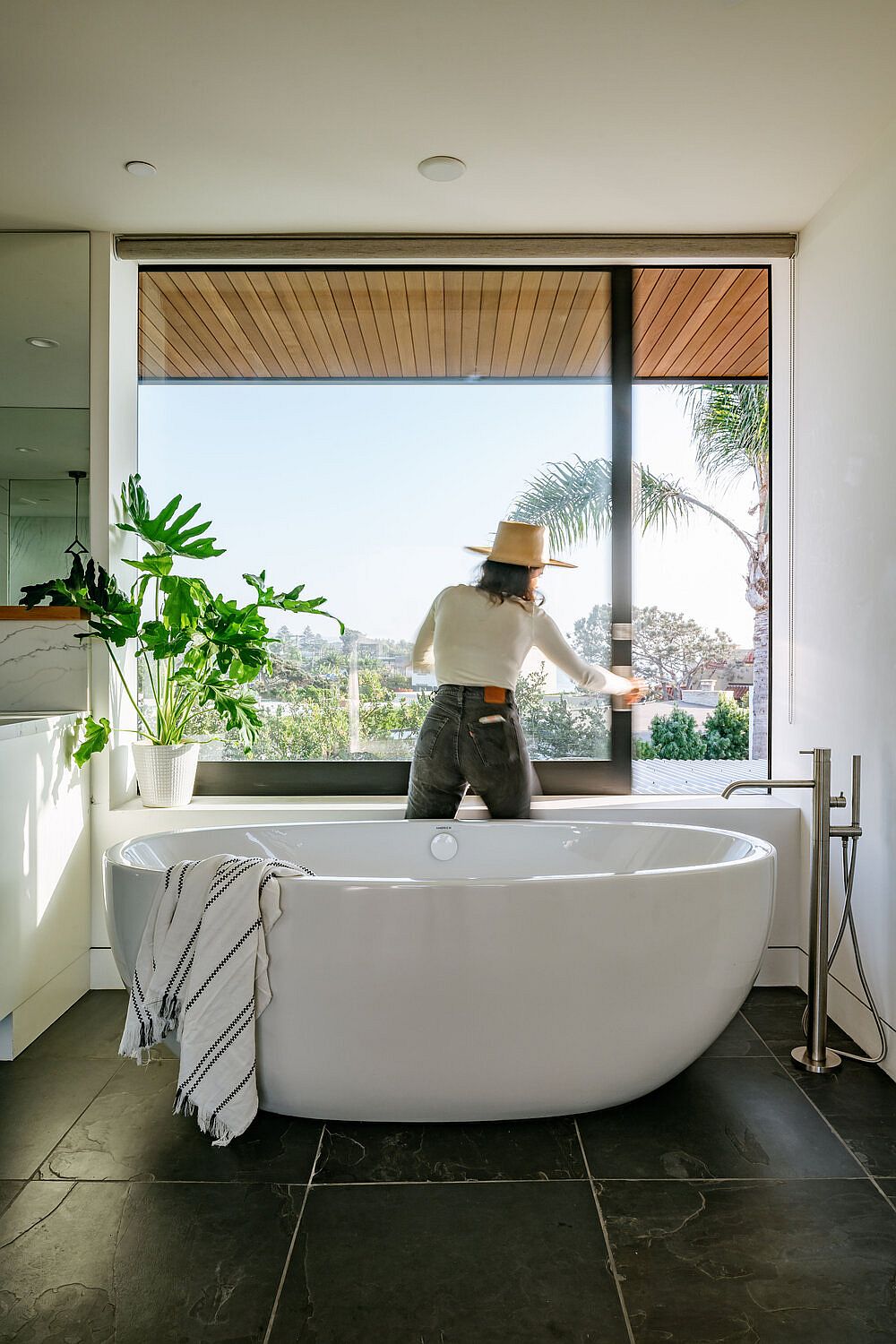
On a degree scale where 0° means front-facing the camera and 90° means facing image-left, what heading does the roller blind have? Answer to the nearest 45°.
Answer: approximately 0°

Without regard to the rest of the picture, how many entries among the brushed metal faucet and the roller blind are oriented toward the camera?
1

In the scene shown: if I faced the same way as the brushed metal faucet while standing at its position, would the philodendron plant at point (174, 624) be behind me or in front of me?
in front

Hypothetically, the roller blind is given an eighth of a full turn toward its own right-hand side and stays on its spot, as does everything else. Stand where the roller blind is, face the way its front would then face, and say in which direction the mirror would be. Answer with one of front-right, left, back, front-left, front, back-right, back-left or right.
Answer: front-right

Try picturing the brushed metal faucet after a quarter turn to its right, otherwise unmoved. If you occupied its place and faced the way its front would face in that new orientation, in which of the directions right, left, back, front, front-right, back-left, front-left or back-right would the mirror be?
left

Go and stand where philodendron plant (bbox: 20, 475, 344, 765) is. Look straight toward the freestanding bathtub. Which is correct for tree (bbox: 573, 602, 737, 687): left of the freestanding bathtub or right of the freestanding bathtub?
left

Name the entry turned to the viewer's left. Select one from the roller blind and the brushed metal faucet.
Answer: the brushed metal faucet

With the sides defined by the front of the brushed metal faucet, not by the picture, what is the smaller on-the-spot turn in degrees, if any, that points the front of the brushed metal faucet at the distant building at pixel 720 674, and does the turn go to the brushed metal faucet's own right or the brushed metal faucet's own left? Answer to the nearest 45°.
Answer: approximately 90° to the brushed metal faucet's own right

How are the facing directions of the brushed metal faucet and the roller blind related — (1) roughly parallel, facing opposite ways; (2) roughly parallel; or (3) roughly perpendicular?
roughly perpendicular

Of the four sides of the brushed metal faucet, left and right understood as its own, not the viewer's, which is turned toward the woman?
front

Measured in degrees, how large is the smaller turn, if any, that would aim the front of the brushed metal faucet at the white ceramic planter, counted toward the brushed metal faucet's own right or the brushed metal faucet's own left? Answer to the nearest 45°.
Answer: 0° — it already faces it

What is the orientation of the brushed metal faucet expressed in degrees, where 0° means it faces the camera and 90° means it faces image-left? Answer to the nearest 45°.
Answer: approximately 90°
